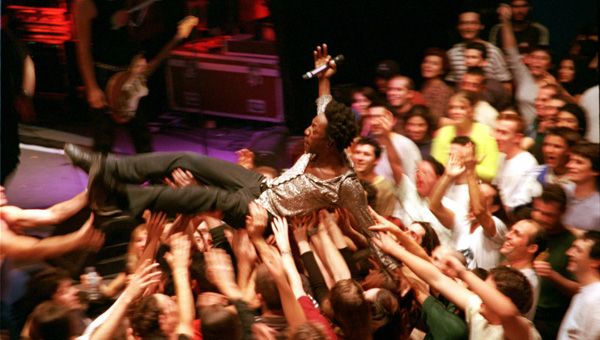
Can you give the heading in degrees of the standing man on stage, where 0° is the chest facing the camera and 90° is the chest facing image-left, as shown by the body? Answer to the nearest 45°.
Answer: approximately 315°

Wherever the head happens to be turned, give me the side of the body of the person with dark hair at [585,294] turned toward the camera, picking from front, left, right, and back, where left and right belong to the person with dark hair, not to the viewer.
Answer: left

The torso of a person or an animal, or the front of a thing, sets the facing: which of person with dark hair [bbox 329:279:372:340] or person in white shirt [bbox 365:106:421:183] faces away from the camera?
person with dark hair [bbox 329:279:372:340]

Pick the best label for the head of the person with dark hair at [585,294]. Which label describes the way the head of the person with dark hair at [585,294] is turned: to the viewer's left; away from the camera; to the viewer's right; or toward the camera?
to the viewer's left

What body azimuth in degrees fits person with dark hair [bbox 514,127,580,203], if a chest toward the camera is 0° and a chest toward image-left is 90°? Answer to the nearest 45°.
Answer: approximately 45°

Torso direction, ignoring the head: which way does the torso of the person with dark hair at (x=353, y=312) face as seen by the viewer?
away from the camera

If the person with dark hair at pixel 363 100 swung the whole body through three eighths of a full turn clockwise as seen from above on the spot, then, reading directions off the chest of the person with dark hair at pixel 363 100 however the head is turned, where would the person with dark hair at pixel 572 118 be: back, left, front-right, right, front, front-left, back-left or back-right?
right

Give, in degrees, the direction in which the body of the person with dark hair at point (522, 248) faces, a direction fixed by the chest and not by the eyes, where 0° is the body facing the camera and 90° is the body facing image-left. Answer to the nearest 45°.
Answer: approximately 90°

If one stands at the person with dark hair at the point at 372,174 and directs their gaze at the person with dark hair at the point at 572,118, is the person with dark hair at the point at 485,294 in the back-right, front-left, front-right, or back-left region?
back-right
